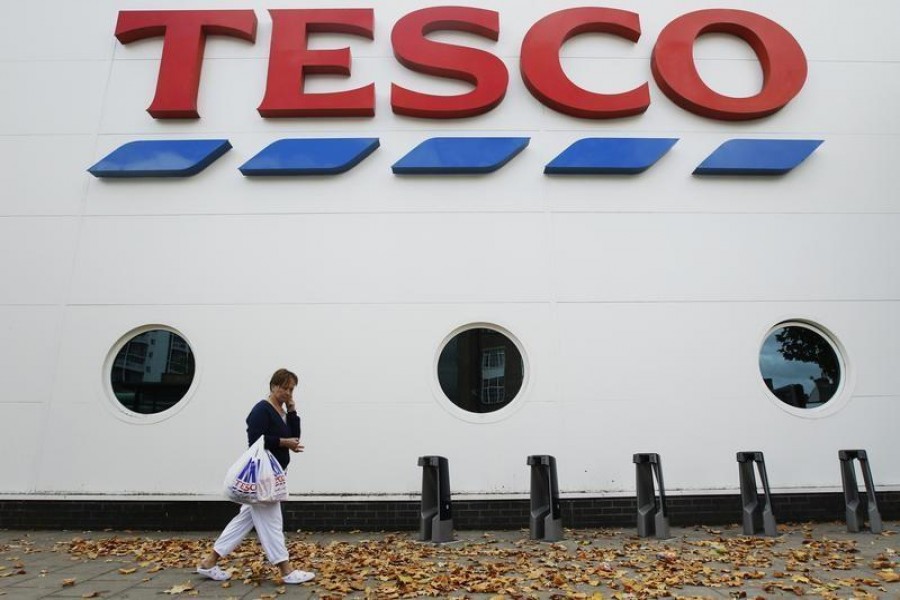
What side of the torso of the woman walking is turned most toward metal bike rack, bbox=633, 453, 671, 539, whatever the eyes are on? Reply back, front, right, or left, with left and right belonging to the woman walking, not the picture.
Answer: front

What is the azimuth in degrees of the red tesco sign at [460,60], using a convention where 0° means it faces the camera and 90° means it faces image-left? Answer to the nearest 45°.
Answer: approximately 0°

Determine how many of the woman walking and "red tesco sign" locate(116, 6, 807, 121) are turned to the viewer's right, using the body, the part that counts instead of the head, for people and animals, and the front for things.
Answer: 1

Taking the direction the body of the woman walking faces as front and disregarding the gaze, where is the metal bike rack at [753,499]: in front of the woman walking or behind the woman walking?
in front

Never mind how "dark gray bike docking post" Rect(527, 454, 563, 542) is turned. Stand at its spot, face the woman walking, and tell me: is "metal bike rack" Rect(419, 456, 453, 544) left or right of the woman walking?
right

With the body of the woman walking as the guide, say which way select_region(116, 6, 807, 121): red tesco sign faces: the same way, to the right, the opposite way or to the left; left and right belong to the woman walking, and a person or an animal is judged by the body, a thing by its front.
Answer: to the right

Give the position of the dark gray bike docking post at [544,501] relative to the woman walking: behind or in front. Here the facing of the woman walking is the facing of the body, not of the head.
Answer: in front

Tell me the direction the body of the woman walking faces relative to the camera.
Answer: to the viewer's right

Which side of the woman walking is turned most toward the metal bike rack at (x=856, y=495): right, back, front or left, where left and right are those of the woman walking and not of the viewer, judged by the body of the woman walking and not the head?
front
